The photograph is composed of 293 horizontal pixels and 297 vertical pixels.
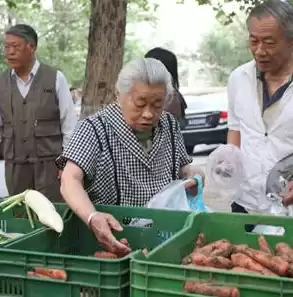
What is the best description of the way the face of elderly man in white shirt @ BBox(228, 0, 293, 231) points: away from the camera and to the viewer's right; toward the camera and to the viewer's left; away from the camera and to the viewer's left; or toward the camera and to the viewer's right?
toward the camera and to the viewer's left

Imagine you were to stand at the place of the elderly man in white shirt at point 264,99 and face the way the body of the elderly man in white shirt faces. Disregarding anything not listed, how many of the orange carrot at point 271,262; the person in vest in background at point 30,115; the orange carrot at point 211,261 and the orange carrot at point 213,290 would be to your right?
1

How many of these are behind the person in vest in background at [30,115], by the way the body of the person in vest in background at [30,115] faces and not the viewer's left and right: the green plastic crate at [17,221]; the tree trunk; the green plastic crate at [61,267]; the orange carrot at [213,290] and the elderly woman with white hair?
1

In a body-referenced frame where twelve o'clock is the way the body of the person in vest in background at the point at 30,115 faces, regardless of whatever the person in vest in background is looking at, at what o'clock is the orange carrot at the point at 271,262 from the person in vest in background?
The orange carrot is roughly at 10 o'clock from the person in vest in background.

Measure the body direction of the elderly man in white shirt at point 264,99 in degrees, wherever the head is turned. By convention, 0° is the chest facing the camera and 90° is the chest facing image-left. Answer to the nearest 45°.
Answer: approximately 45°

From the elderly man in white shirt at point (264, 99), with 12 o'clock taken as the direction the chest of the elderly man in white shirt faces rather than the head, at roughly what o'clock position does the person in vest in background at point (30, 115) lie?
The person in vest in background is roughly at 3 o'clock from the elderly man in white shirt.
